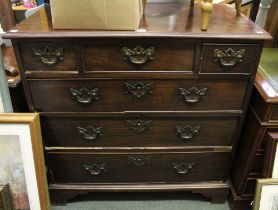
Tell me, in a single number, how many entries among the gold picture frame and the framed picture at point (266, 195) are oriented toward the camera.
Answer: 2

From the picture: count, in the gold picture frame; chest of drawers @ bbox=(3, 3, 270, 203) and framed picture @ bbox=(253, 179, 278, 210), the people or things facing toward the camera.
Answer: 3

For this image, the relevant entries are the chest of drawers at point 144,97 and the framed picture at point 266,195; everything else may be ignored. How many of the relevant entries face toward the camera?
2

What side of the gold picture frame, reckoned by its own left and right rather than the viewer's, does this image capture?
front

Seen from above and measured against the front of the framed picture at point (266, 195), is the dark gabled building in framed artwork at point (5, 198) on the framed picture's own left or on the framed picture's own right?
on the framed picture's own right

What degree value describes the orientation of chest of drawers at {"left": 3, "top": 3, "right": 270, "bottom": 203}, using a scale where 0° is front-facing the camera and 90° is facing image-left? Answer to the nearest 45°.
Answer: approximately 0°

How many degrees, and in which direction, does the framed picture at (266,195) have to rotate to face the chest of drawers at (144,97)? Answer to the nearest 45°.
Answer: approximately 90° to its right

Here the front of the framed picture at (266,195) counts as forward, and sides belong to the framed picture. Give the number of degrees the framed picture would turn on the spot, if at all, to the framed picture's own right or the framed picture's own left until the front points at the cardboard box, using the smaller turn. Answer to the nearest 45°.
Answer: approximately 90° to the framed picture's own right

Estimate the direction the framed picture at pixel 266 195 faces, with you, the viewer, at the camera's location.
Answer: facing the viewer

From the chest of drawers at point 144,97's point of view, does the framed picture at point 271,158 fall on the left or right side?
on its left

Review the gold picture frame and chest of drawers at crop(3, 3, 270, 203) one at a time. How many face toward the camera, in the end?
2
